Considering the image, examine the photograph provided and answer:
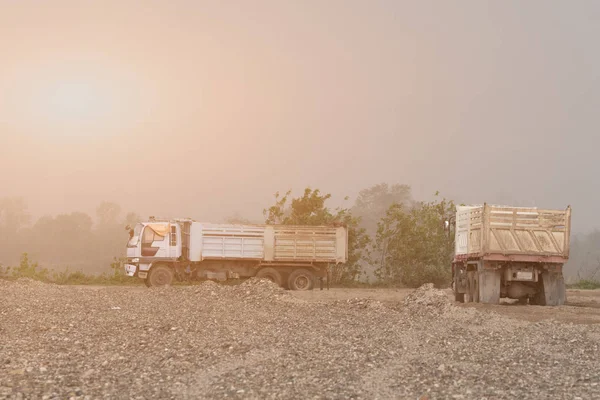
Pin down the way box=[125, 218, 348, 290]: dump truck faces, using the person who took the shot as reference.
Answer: facing to the left of the viewer

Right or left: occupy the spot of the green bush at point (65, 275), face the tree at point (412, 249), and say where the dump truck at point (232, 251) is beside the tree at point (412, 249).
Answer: right

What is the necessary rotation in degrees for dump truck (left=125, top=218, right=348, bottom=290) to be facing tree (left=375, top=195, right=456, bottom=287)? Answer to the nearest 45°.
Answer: approximately 135° to its right

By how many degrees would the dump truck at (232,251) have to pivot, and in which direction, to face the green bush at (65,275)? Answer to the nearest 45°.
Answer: approximately 45° to its right

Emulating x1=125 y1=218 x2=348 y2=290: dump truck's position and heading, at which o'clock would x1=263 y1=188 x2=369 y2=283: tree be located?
The tree is roughly at 4 o'clock from the dump truck.

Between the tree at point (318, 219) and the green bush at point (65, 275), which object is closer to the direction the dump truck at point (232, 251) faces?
the green bush
